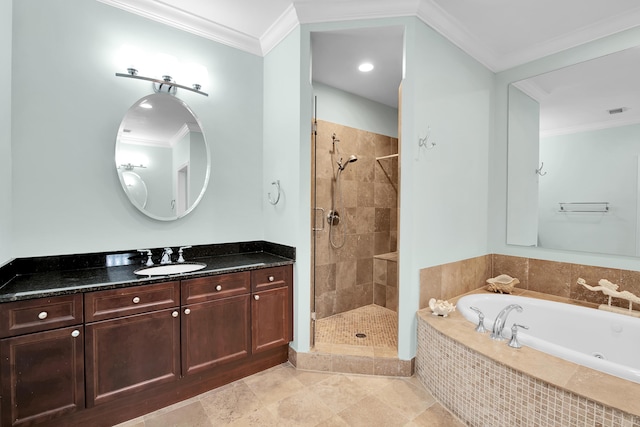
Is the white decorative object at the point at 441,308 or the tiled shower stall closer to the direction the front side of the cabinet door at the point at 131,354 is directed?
the white decorative object

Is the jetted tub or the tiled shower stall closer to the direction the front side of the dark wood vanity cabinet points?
the jetted tub

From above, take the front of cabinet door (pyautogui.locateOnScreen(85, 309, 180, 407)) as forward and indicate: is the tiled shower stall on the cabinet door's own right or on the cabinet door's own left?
on the cabinet door's own left

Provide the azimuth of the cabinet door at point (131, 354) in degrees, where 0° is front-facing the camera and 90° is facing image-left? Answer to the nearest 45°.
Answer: approximately 315°

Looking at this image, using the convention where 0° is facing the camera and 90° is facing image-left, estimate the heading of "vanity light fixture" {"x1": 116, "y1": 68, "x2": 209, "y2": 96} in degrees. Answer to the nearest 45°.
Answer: approximately 315°
